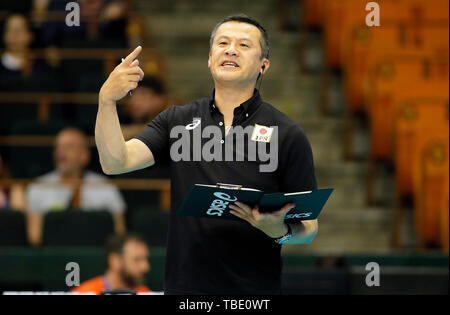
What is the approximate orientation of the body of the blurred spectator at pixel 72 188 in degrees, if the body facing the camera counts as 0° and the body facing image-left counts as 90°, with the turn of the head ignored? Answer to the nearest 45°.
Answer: approximately 0°

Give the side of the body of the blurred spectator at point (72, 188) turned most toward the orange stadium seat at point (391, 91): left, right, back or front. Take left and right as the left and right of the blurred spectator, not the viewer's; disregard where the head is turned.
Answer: left

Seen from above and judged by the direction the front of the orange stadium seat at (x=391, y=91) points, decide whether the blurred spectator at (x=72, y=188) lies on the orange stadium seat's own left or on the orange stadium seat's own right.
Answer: on the orange stadium seat's own right

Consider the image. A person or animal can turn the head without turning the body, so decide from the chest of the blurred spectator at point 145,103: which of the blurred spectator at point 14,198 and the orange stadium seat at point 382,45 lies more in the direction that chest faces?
the blurred spectator

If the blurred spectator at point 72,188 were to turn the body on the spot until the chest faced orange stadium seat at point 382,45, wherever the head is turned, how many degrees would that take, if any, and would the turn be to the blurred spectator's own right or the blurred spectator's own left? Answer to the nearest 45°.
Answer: approximately 90° to the blurred spectator's own left

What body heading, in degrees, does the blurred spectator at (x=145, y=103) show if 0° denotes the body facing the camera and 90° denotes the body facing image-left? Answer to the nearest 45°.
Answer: approximately 45°
